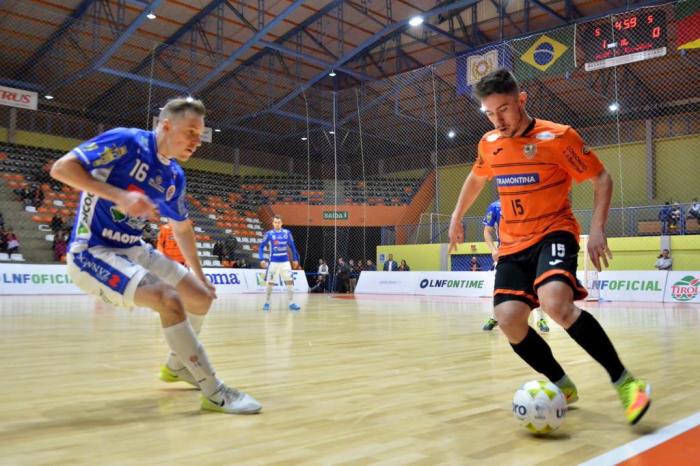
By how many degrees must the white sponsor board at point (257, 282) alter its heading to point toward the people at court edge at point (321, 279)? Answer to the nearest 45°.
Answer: approximately 135° to its left

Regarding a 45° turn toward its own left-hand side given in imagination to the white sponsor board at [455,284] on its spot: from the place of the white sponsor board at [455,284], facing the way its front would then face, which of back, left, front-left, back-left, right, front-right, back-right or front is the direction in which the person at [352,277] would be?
back

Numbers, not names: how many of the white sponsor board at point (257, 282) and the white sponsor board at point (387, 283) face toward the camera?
2

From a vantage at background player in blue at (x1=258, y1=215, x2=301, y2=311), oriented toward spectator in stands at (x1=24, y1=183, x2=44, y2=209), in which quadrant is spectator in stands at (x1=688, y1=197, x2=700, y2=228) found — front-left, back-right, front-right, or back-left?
back-right

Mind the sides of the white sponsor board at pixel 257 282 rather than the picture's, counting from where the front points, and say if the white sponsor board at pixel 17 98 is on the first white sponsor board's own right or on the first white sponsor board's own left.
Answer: on the first white sponsor board's own right

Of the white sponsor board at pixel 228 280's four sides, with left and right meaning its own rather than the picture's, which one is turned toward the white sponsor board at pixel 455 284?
left
